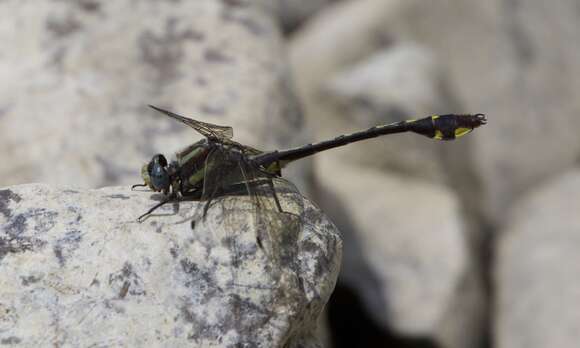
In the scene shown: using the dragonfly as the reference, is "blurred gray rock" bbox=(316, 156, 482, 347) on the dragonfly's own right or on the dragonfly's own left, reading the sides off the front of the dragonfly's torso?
on the dragonfly's own right

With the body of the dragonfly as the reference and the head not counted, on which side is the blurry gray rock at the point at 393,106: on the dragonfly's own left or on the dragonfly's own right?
on the dragonfly's own right

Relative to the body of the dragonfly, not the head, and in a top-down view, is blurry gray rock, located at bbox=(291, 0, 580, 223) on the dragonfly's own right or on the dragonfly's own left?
on the dragonfly's own right

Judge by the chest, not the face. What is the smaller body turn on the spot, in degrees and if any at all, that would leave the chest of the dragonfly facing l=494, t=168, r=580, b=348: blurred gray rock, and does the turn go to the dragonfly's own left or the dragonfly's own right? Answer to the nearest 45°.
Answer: approximately 135° to the dragonfly's own right

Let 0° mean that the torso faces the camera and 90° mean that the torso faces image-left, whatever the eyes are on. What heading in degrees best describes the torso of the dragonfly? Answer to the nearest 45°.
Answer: approximately 90°
